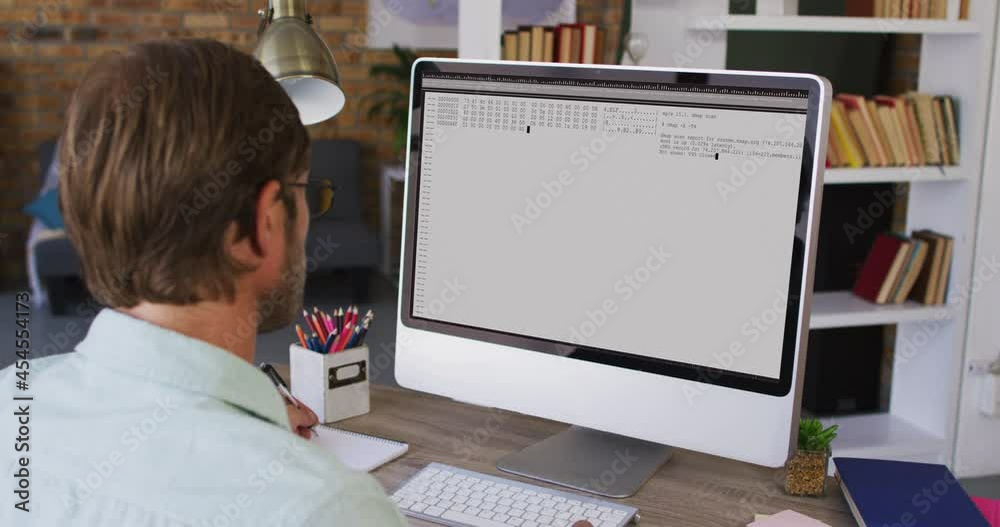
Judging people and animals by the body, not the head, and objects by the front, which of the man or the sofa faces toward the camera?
the sofa

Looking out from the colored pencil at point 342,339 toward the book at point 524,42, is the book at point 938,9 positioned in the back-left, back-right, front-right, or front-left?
front-right

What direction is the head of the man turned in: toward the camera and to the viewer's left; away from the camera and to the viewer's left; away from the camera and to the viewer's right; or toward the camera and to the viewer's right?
away from the camera and to the viewer's right

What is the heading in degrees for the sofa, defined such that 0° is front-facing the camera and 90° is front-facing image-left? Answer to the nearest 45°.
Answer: approximately 0°

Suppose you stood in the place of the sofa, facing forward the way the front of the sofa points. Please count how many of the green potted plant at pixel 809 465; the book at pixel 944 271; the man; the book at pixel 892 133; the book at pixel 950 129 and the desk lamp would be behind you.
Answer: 0

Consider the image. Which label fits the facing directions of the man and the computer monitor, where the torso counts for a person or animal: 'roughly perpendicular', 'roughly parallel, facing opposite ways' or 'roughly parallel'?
roughly parallel, facing opposite ways

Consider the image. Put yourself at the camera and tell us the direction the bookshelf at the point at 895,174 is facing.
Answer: facing the viewer

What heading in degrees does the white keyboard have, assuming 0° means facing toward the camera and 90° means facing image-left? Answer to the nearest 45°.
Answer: approximately 45°

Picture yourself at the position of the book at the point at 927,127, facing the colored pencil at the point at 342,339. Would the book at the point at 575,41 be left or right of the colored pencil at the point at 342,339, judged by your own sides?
right

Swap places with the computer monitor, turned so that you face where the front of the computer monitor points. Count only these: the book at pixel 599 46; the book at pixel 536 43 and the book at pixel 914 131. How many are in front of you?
0

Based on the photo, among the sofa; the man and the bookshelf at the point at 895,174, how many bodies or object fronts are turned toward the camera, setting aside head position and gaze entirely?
2

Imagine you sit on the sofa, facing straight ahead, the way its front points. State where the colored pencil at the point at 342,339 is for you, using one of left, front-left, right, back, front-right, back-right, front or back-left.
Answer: front

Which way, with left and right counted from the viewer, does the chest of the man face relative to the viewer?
facing away from the viewer and to the right of the viewer

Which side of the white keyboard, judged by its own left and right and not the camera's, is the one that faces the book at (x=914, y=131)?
back
